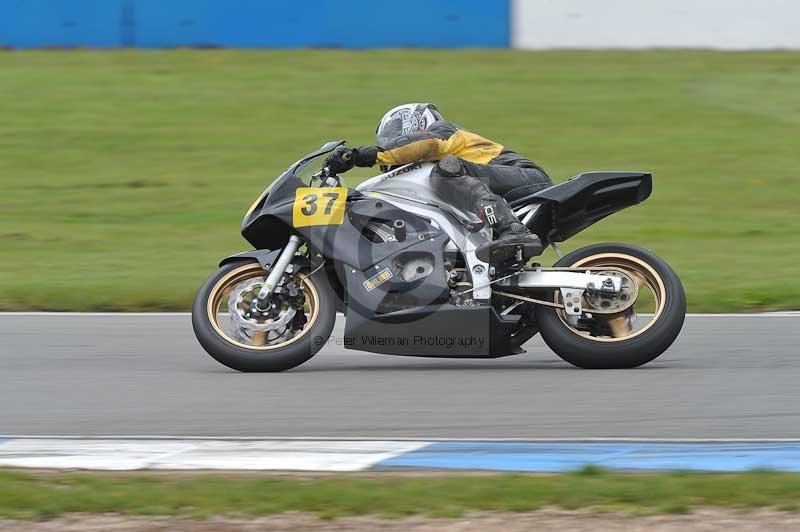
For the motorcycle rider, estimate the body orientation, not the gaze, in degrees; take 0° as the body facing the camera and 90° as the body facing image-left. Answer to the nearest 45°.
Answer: approximately 90°

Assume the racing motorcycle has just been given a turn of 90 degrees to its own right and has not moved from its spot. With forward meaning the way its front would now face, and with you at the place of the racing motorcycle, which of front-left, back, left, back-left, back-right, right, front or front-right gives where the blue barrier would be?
front

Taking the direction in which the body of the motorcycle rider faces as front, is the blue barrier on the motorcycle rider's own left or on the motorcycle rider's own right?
on the motorcycle rider's own right

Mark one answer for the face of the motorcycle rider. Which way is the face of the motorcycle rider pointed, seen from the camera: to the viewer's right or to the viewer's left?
to the viewer's left

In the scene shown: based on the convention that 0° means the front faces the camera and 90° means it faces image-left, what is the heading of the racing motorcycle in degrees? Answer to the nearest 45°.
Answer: approximately 90°
